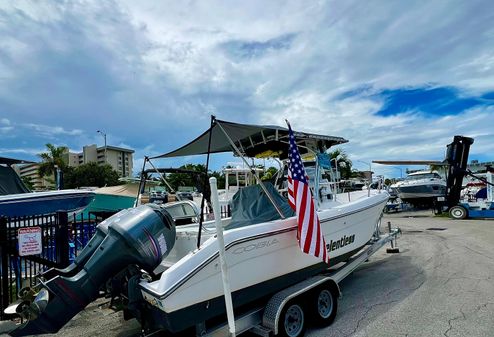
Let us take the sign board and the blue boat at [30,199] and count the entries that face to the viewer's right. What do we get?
1

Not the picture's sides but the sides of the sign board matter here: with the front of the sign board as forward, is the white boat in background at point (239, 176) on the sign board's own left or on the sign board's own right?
on the sign board's own left

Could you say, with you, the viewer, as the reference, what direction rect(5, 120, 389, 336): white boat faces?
facing away from the viewer and to the right of the viewer

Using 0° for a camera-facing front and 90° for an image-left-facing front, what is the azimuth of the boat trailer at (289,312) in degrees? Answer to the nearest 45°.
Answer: approximately 225°

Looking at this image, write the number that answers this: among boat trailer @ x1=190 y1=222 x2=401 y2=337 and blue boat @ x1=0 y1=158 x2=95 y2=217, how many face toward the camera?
0

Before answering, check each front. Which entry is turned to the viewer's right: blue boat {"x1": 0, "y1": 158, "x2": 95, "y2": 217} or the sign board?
the blue boat

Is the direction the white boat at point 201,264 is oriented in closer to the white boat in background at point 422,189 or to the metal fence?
the white boat in background

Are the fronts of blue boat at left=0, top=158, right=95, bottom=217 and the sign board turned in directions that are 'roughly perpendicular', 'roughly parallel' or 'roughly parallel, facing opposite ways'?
roughly perpendicular

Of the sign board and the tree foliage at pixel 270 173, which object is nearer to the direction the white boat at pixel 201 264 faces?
the tree foliage

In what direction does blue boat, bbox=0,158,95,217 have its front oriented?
to the viewer's right
